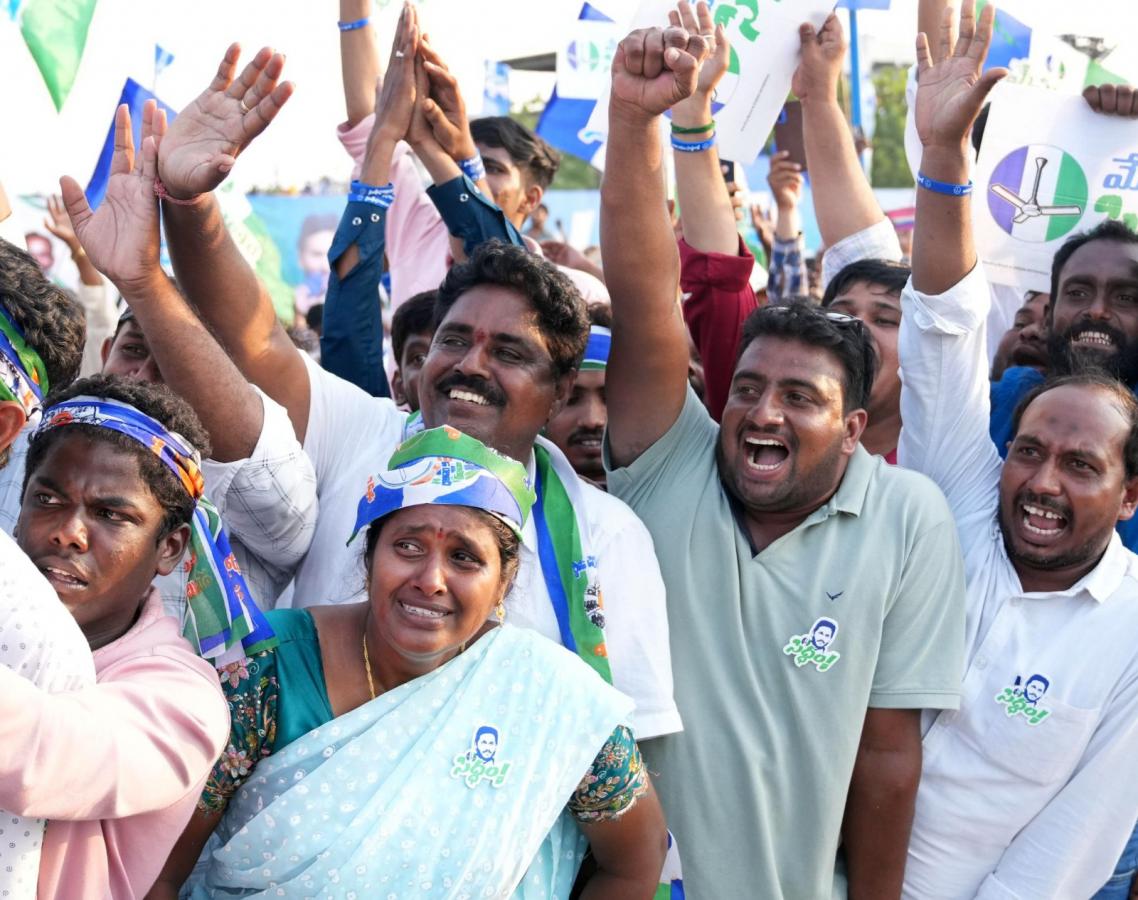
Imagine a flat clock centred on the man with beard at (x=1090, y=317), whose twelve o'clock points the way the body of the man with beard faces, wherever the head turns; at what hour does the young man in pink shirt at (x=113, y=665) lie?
The young man in pink shirt is roughly at 1 o'clock from the man with beard.

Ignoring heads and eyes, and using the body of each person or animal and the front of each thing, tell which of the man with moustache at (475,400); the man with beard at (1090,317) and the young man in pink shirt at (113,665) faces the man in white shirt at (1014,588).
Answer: the man with beard

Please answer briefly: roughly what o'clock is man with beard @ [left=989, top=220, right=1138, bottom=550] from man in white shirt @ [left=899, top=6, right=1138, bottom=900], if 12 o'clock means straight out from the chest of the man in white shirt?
The man with beard is roughly at 5 o'clock from the man in white shirt.

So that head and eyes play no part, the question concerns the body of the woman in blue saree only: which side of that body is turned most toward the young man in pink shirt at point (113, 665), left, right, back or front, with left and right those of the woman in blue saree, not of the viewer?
right

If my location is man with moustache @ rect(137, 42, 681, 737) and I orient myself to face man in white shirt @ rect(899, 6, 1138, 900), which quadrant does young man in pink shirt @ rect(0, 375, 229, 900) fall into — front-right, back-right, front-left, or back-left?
back-right

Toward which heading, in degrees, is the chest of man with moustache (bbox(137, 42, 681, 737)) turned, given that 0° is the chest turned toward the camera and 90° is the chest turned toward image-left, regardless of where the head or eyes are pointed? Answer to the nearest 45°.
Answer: approximately 45°

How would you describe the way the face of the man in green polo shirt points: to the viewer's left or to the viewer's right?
to the viewer's left

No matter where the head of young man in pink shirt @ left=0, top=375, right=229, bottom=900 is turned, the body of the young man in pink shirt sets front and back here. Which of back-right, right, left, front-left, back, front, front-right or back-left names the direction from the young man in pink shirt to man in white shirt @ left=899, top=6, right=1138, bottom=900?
back-left

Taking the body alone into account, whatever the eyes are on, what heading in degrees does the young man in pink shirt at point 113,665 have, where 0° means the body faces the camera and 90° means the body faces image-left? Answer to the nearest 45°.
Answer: approximately 45°

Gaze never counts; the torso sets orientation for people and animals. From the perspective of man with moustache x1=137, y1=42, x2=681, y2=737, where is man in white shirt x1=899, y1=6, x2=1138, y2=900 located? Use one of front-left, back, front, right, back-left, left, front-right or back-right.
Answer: back-left

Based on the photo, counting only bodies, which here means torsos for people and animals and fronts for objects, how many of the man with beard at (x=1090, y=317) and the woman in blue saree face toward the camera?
2
